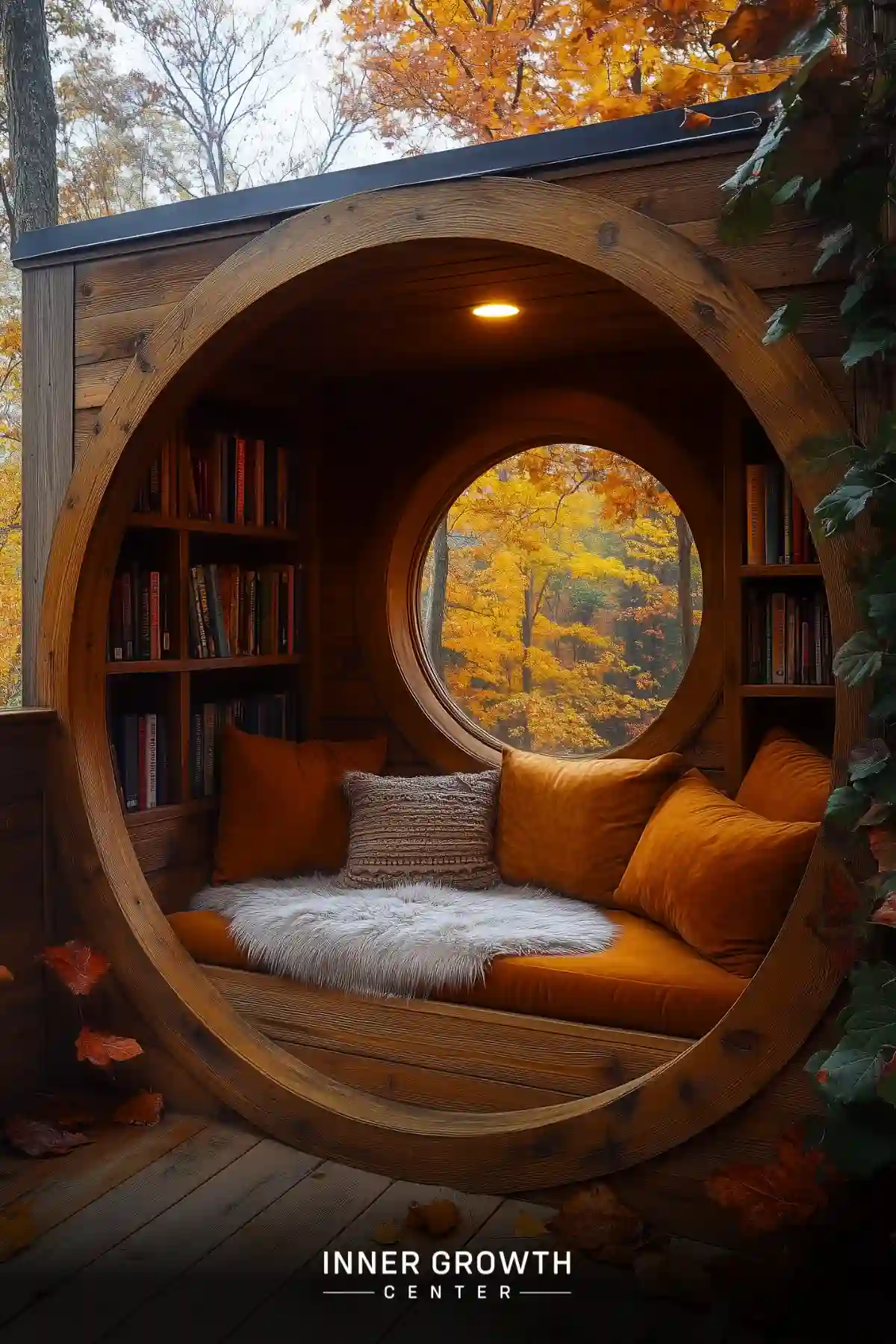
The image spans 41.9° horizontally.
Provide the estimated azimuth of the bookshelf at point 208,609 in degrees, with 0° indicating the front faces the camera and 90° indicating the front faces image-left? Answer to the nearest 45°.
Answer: approximately 315°

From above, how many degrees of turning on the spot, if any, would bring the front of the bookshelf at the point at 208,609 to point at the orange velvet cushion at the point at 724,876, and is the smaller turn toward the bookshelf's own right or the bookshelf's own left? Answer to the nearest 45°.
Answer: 0° — it already faces it

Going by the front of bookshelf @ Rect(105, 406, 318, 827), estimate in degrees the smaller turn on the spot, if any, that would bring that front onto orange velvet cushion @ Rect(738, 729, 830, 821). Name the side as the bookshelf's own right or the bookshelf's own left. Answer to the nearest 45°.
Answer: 0° — it already faces it
